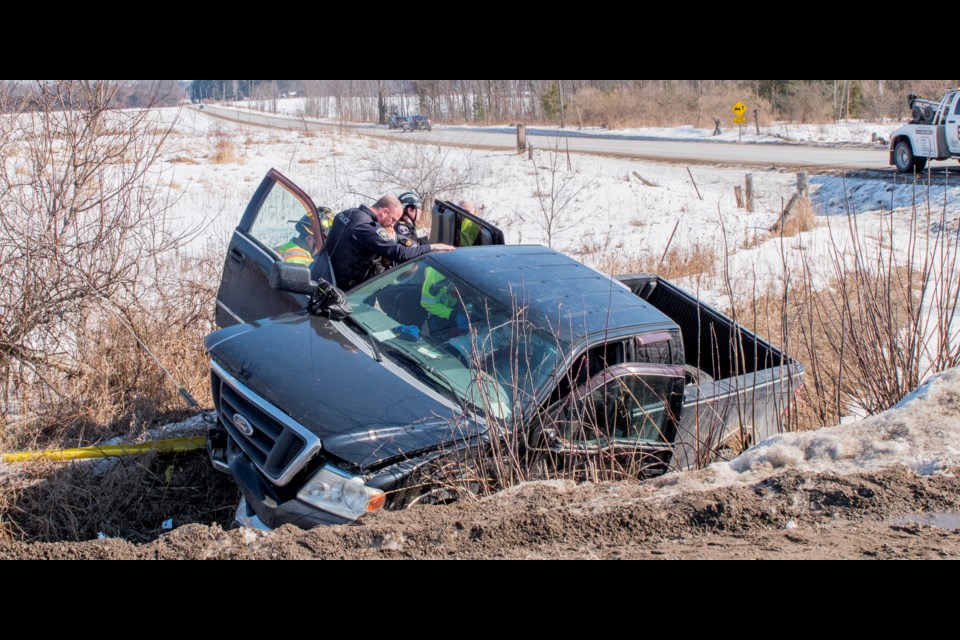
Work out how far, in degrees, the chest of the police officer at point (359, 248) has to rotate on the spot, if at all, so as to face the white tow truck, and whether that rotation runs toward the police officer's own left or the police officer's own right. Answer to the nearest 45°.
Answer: approximately 45° to the police officer's own left

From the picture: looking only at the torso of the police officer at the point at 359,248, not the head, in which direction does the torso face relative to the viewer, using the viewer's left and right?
facing to the right of the viewer

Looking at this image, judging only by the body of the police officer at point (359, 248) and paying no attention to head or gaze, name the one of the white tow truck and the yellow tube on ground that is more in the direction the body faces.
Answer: the white tow truck

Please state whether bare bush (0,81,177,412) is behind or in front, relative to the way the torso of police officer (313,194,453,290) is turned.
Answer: behind

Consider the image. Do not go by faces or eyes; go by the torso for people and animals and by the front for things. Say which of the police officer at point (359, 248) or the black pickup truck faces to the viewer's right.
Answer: the police officer

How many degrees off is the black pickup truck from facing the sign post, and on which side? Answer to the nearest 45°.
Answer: approximately 135° to its right

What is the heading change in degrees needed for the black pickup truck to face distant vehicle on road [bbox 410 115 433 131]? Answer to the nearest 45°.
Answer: approximately 135° to its right

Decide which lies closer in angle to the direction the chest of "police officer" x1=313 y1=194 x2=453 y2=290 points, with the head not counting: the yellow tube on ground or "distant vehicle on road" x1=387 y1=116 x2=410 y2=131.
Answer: the distant vehicle on road

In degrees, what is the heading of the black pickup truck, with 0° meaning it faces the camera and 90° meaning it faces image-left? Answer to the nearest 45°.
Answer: approximately 45°

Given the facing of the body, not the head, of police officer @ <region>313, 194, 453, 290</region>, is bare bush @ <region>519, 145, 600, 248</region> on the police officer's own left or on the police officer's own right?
on the police officer's own left
